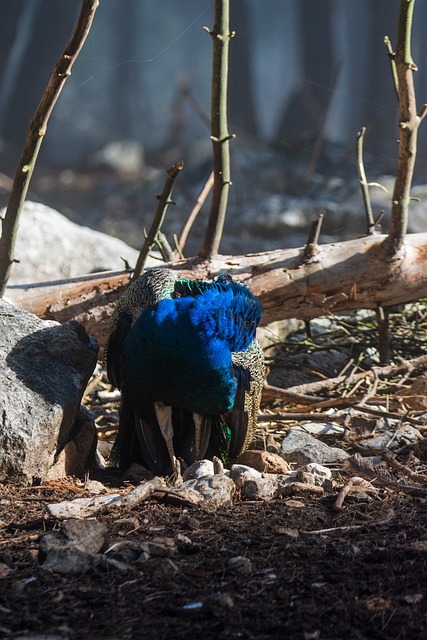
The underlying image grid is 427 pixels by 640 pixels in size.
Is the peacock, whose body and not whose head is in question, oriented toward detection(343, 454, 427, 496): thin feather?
no

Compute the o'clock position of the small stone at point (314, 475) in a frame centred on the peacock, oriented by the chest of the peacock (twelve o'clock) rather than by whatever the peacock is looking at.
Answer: The small stone is roughly at 10 o'clock from the peacock.

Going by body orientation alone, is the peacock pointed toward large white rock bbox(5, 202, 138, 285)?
no

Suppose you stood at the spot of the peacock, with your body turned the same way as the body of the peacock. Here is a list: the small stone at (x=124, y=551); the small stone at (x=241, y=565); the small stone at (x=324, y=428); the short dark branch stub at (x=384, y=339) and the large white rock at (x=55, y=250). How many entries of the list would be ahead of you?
2

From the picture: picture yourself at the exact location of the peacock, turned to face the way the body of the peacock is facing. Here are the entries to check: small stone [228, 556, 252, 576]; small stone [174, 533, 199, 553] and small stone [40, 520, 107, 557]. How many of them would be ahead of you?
3

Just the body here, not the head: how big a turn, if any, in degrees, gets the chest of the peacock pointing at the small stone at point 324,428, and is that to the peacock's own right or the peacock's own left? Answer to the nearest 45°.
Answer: approximately 135° to the peacock's own left

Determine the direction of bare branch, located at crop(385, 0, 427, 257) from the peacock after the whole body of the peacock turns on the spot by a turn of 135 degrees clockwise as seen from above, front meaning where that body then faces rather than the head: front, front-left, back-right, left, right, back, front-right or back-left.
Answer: right

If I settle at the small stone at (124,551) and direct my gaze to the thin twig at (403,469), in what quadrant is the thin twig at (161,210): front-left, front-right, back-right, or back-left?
front-left

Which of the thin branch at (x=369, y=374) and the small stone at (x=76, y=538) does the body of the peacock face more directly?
the small stone

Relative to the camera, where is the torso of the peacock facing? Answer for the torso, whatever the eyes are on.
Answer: toward the camera

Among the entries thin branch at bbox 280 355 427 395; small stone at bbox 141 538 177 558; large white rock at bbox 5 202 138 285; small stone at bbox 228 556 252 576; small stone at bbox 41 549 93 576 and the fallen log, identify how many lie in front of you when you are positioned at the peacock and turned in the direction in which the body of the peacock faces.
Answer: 3

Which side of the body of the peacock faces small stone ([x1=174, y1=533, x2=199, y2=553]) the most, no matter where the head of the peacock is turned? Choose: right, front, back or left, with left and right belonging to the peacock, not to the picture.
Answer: front

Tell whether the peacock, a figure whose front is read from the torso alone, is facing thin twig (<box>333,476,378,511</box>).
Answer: no

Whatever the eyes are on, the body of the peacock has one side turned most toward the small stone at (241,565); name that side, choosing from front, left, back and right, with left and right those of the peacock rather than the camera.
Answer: front

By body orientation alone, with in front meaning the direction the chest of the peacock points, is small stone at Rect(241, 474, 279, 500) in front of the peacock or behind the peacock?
in front

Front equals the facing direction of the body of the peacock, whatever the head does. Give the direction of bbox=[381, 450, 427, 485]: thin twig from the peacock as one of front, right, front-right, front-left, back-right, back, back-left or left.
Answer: left
